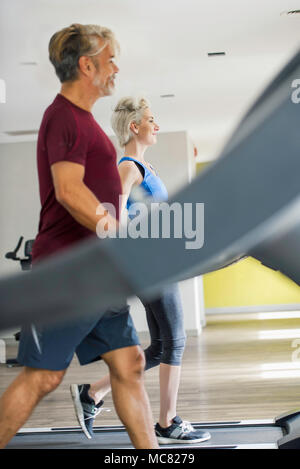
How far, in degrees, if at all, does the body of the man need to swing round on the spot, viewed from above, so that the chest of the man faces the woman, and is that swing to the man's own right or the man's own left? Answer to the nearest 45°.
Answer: approximately 90° to the man's own left

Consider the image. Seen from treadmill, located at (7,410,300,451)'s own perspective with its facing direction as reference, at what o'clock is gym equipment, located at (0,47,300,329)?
The gym equipment is roughly at 3 o'clock from the treadmill.

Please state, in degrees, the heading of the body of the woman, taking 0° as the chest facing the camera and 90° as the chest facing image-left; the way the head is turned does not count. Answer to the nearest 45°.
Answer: approximately 270°

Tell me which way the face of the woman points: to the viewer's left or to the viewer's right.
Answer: to the viewer's right

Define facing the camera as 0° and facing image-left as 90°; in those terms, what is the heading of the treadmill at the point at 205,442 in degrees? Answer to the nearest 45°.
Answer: approximately 270°

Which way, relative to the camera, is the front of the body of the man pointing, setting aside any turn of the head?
to the viewer's right

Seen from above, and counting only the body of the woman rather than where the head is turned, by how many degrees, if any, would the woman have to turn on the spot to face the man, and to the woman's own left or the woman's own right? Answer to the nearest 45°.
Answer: approximately 90° to the woman's own right

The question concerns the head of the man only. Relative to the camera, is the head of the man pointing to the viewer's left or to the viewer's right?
to the viewer's right
